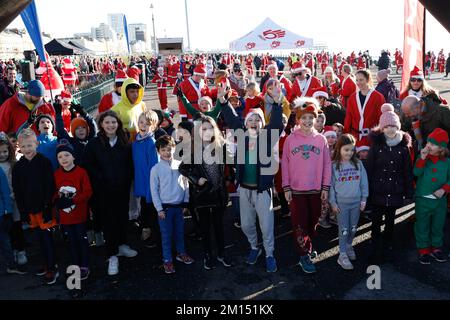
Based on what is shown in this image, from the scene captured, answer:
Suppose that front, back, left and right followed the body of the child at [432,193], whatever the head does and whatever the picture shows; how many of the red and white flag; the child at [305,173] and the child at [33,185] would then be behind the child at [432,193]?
1

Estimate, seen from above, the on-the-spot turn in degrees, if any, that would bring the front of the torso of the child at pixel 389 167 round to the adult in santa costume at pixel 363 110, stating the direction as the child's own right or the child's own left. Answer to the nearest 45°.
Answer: approximately 180°

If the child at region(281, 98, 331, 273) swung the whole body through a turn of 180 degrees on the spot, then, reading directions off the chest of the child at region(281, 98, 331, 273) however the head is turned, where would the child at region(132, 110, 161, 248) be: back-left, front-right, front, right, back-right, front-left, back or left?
left

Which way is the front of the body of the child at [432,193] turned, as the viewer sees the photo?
toward the camera

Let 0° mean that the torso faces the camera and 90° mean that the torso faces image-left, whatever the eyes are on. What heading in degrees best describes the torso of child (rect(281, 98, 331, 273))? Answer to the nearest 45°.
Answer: approximately 0°

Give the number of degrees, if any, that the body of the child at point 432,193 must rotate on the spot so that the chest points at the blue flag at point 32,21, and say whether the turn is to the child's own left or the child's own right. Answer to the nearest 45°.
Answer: approximately 90° to the child's own right

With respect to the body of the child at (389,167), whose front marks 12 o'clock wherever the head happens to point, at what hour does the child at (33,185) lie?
the child at (33,185) is roughly at 2 o'clock from the child at (389,167).

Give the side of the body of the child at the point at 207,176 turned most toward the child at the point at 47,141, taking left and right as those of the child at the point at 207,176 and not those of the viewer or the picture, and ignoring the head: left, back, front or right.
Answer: right

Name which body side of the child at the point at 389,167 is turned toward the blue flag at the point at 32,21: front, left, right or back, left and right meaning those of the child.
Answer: right

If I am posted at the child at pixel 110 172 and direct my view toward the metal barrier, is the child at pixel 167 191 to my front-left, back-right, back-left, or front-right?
back-right

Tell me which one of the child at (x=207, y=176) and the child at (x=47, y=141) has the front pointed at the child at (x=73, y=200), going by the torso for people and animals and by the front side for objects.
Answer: the child at (x=47, y=141)

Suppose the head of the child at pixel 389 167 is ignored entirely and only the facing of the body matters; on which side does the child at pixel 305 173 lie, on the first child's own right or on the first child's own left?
on the first child's own right

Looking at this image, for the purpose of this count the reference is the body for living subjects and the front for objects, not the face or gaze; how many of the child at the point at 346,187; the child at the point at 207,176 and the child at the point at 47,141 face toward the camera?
3

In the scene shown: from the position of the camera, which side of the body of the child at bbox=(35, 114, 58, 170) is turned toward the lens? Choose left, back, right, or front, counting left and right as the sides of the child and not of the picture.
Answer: front

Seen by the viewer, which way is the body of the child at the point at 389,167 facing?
toward the camera
